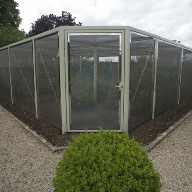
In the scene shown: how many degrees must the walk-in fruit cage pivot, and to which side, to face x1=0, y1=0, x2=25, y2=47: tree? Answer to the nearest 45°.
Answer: approximately 135° to its right

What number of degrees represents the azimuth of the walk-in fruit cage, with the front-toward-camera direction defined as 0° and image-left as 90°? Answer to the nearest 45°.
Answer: approximately 0°

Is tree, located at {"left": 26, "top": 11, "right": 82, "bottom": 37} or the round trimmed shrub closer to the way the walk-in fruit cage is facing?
the round trimmed shrub

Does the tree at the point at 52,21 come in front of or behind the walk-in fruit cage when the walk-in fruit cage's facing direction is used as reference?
behind

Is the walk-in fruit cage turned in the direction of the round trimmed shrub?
yes

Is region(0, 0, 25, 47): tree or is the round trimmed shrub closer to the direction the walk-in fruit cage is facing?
the round trimmed shrub
